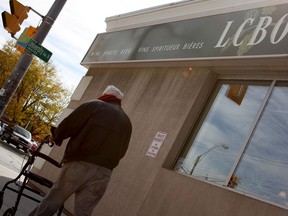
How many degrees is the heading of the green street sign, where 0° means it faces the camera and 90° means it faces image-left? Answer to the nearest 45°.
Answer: approximately 0°

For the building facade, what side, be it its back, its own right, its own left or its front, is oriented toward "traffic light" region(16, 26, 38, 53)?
right

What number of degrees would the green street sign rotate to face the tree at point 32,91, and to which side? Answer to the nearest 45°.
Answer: approximately 180°

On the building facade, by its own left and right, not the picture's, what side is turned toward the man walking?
front

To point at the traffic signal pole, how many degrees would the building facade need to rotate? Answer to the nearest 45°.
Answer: approximately 90° to its right

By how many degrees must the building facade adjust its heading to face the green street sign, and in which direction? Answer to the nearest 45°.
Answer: approximately 90° to its right

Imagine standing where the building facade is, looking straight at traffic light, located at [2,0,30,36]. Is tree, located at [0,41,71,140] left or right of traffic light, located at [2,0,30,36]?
right

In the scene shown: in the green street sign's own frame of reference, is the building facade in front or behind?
in front

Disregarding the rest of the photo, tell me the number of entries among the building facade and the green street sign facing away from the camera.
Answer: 0

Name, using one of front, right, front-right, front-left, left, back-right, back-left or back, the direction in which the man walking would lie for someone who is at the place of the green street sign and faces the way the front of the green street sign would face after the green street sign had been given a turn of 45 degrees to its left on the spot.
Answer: front-right

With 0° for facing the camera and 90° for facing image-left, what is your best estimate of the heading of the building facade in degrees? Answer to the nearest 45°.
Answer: approximately 45°

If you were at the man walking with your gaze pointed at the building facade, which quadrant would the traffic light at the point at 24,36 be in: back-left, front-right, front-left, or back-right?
back-left
